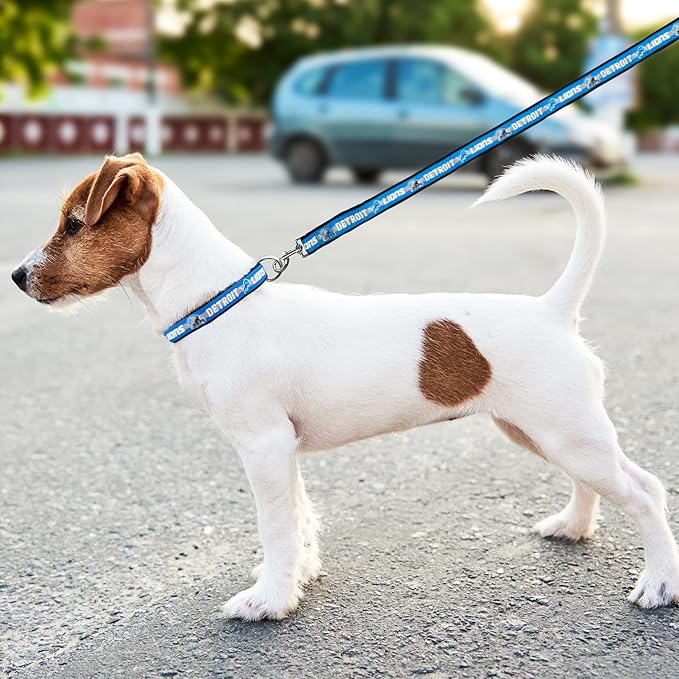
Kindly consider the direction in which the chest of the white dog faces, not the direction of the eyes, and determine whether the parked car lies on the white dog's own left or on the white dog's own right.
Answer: on the white dog's own right

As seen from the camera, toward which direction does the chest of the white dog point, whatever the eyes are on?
to the viewer's left
